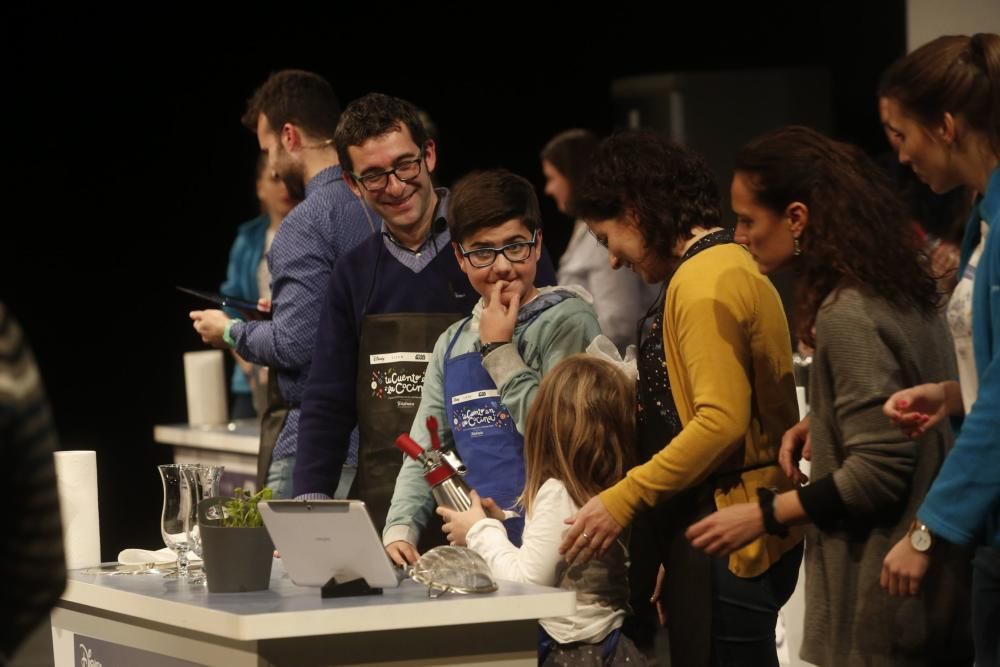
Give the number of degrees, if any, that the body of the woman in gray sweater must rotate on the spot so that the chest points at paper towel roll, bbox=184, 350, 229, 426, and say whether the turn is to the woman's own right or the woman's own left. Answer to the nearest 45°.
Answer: approximately 45° to the woman's own right

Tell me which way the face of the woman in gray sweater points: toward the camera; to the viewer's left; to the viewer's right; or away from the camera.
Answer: to the viewer's left

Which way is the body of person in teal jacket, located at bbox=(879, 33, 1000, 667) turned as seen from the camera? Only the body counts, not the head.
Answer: to the viewer's left

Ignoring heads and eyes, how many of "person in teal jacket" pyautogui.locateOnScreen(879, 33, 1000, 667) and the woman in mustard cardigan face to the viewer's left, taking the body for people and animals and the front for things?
2

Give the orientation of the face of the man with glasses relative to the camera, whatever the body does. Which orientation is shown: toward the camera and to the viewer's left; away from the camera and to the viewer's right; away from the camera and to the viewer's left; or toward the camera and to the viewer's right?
toward the camera and to the viewer's right

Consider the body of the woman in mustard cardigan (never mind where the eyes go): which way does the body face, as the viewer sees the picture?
to the viewer's left

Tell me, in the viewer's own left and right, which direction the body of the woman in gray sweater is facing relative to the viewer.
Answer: facing to the left of the viewer

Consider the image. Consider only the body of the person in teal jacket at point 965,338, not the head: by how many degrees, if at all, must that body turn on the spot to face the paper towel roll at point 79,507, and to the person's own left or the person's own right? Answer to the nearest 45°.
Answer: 0° — they already face it
